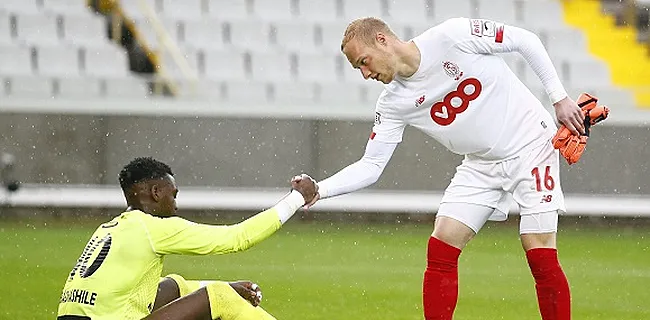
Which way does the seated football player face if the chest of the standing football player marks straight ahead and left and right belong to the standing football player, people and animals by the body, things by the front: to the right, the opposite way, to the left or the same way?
the opposite way

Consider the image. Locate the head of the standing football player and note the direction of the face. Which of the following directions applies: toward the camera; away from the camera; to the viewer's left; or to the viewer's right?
to the viewer's left

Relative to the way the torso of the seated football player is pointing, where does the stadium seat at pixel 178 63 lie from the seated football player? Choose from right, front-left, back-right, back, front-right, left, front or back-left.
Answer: front-left

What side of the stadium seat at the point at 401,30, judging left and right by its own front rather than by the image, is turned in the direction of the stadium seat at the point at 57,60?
right

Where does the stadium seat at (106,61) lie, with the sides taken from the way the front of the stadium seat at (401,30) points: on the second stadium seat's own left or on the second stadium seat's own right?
on the second stadium seat's own right

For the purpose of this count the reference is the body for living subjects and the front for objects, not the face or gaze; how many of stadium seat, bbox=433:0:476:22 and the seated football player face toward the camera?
1

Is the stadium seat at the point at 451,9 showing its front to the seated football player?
yes

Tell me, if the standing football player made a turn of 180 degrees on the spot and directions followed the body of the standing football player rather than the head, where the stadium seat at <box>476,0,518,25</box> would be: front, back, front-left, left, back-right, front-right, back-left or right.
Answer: front-left

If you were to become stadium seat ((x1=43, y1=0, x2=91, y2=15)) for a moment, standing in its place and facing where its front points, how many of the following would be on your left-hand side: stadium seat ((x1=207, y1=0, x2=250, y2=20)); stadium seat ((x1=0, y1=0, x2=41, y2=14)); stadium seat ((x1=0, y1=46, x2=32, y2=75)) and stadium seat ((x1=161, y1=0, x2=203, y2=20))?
2

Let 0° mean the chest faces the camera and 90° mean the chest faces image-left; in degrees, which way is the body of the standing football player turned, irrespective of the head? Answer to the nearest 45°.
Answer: approximately 45°

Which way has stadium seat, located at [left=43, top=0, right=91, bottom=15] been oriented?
toward the camera

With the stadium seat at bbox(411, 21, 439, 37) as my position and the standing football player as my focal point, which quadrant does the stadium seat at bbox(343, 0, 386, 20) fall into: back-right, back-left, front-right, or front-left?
back-right

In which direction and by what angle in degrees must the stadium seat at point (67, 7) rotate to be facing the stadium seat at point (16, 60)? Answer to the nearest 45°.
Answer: approximately 45° to its right

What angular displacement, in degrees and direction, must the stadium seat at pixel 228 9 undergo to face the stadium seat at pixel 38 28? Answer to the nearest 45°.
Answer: approximately 90° to its right

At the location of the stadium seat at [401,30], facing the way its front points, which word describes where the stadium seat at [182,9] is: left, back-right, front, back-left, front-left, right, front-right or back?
right

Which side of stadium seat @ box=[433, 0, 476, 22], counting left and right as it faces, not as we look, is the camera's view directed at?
front

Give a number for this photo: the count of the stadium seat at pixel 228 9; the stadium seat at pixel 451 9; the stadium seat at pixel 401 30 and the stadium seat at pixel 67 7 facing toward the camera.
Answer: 4
